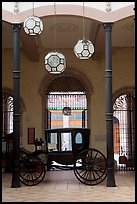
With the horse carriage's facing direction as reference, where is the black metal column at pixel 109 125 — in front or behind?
behind

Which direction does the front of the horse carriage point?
to the viewer's left

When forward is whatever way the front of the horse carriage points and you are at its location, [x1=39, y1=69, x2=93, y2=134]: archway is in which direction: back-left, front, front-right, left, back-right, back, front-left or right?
right

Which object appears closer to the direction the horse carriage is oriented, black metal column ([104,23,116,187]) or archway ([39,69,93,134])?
the archway
